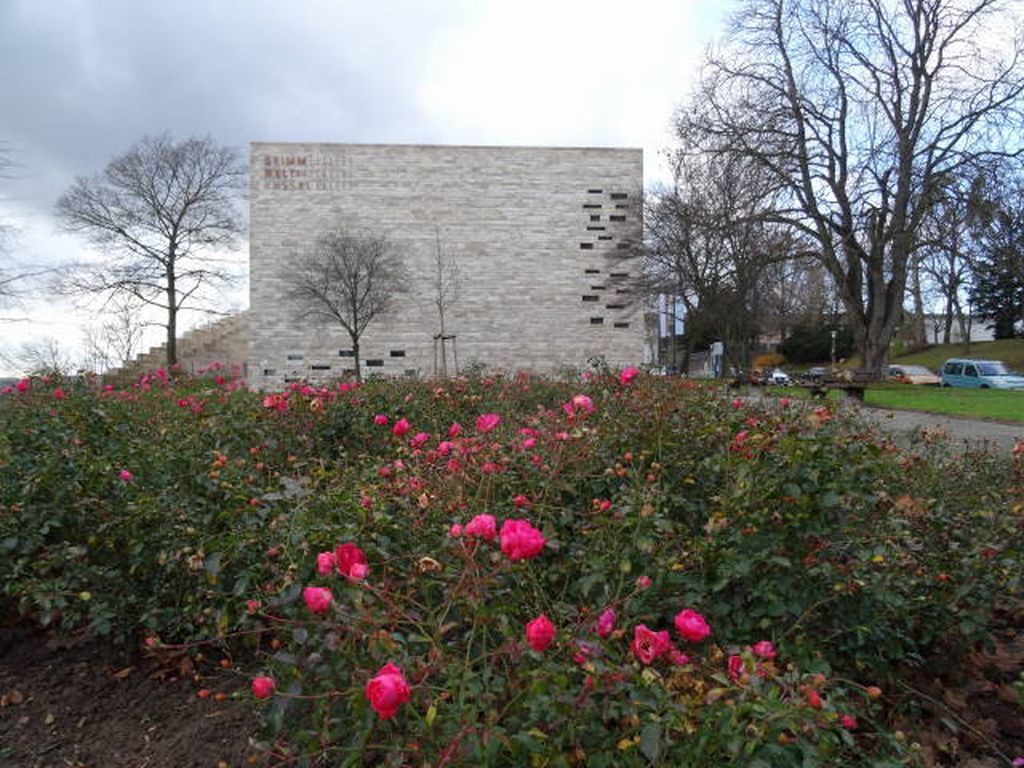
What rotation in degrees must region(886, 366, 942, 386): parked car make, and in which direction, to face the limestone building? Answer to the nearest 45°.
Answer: approximately 135° to its right

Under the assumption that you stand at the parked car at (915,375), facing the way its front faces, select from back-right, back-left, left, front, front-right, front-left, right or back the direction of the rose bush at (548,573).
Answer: right

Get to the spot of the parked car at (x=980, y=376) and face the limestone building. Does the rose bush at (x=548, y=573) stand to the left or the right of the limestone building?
left

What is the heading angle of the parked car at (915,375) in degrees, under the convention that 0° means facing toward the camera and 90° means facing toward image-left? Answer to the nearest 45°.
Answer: approximately 270°

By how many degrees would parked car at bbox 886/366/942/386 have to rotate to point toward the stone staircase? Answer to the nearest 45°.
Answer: approximately 135° to its right
